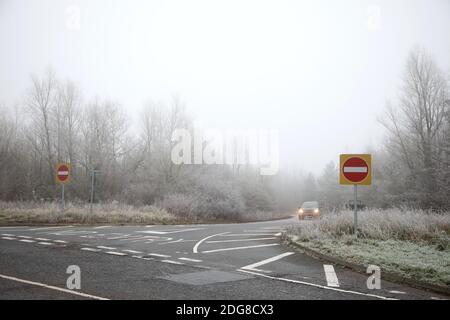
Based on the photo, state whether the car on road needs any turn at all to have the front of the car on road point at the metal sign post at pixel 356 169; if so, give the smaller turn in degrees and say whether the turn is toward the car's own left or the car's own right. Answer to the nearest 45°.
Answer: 0° — it already faces it

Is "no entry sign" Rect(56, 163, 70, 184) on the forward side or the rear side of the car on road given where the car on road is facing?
on the forward side

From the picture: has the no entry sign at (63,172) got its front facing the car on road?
no

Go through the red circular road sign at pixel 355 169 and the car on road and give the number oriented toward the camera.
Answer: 2

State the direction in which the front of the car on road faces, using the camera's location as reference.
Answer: facing the viewer

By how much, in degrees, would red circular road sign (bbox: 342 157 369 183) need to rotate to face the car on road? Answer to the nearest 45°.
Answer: approximately 180°

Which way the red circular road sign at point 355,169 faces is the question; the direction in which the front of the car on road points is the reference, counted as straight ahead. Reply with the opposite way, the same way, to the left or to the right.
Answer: the same way

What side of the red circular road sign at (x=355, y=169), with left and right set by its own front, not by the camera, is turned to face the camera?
front

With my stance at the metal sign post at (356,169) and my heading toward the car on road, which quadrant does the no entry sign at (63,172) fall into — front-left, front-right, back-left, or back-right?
front-left

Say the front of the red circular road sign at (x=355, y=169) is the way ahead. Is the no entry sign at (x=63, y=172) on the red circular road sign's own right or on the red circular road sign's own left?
on the red circular road sign's own right

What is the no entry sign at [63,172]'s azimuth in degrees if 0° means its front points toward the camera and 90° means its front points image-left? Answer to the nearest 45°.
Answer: approximately 315°
